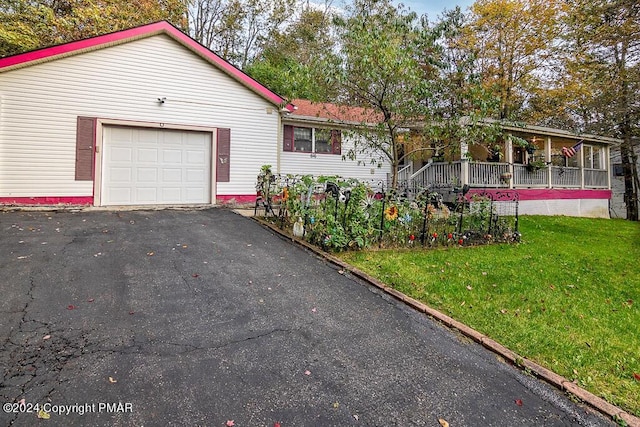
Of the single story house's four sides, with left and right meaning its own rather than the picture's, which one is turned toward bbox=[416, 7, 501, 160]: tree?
left

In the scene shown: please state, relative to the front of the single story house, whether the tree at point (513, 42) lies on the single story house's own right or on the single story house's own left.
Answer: on the single story house's own left

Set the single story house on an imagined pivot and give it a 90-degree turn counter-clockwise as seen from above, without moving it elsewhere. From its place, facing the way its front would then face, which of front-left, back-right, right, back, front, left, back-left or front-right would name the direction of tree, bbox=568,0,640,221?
front

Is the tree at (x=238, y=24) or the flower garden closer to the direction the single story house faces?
the flower garden

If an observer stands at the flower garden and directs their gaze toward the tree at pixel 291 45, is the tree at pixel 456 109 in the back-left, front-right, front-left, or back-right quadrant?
front-right

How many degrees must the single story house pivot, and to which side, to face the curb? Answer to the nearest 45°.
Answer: approximately 45° to its left

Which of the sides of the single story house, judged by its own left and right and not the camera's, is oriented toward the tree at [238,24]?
back

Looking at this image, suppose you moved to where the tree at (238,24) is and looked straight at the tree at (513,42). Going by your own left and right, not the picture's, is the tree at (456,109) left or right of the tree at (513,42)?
right

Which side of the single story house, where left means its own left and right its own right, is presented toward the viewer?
front

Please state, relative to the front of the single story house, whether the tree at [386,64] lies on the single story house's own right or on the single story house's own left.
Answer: on the single story house's own left
